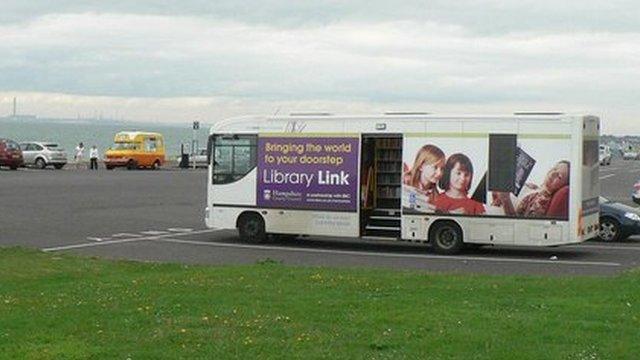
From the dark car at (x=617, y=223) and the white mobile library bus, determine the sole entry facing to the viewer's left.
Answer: the white mobile library bus

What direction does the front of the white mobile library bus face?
to the viewer's left

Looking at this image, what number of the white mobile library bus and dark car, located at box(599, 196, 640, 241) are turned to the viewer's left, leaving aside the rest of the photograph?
1

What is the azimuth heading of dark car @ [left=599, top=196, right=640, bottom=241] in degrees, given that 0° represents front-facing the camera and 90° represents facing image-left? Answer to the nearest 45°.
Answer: approximately 315°

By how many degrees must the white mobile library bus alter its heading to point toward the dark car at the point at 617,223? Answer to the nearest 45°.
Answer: approximately 135° to its right
